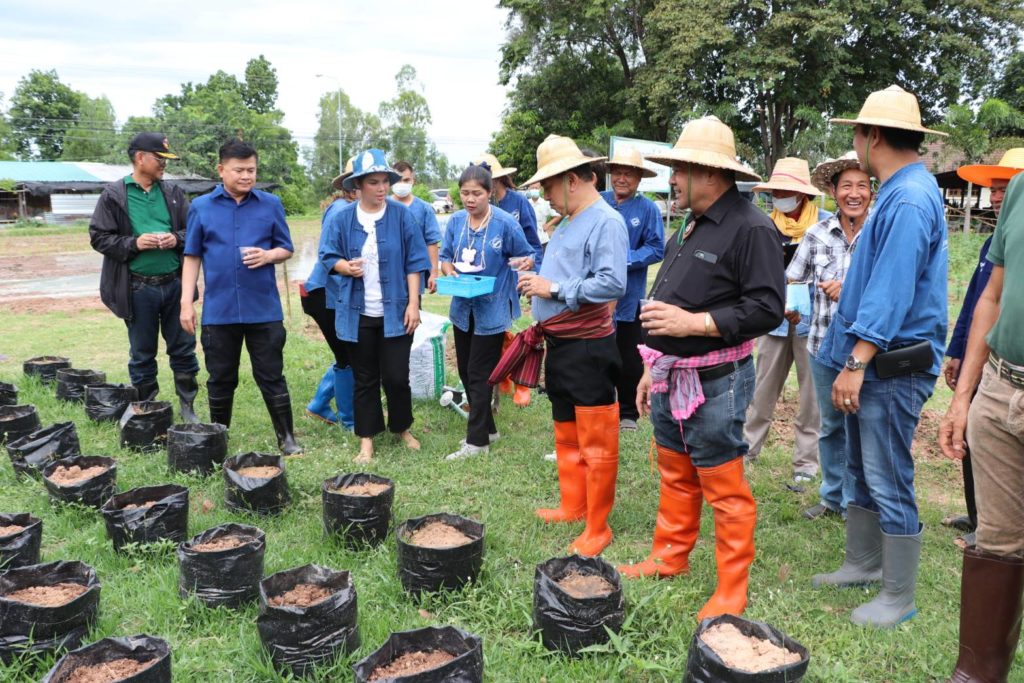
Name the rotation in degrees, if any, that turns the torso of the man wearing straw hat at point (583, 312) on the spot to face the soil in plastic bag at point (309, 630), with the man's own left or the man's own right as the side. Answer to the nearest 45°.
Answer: approximately 45° to the man's own left

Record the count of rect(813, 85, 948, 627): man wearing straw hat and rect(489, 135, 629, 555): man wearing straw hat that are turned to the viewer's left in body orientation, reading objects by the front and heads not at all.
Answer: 2

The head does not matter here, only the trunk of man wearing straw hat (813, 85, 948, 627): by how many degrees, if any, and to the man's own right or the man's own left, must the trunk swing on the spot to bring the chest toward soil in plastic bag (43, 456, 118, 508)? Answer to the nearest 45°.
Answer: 0° — they already face it

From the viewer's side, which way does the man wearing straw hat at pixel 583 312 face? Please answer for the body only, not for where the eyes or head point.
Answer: to the viewer's left

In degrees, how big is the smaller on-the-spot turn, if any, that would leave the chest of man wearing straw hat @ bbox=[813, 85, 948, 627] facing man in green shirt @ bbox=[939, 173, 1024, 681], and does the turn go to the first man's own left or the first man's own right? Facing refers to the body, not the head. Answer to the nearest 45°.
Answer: approximately 135° to the first man's own left

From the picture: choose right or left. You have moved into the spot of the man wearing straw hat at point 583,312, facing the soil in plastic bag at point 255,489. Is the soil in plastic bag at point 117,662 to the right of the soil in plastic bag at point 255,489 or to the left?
left

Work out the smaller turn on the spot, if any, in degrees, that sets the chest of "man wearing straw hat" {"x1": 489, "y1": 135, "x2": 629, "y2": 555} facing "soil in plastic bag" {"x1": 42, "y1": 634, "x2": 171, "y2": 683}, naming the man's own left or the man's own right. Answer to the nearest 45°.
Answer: approximately 45° to the man's own left

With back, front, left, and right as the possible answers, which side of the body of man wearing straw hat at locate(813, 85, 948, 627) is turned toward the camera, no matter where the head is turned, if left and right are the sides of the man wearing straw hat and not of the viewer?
left

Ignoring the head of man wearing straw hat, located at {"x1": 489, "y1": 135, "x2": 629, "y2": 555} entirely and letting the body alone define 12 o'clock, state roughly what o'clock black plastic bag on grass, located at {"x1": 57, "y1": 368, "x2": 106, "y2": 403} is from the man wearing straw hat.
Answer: The black plastic bag on grass is roughly at 1 o'clock from the man wearing straw hat.

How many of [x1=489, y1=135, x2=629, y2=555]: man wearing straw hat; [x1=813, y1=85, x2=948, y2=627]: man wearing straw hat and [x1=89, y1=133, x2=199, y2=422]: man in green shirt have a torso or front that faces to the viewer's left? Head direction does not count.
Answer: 2

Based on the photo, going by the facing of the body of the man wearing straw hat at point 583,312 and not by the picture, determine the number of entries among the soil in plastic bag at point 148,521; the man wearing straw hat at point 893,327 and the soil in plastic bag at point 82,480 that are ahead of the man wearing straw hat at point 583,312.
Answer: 2
